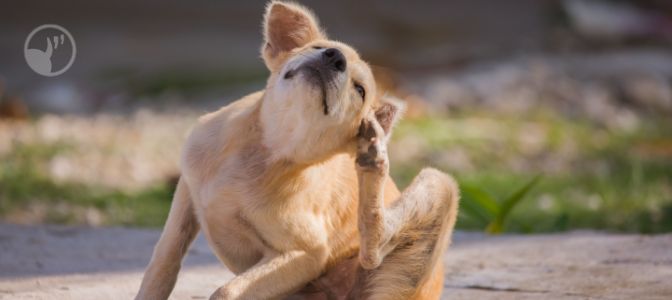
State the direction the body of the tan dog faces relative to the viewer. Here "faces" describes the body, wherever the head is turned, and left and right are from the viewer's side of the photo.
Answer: facing the viewer and to the left of the viewer

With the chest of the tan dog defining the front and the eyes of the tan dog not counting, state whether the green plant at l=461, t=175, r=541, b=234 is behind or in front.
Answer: behind
